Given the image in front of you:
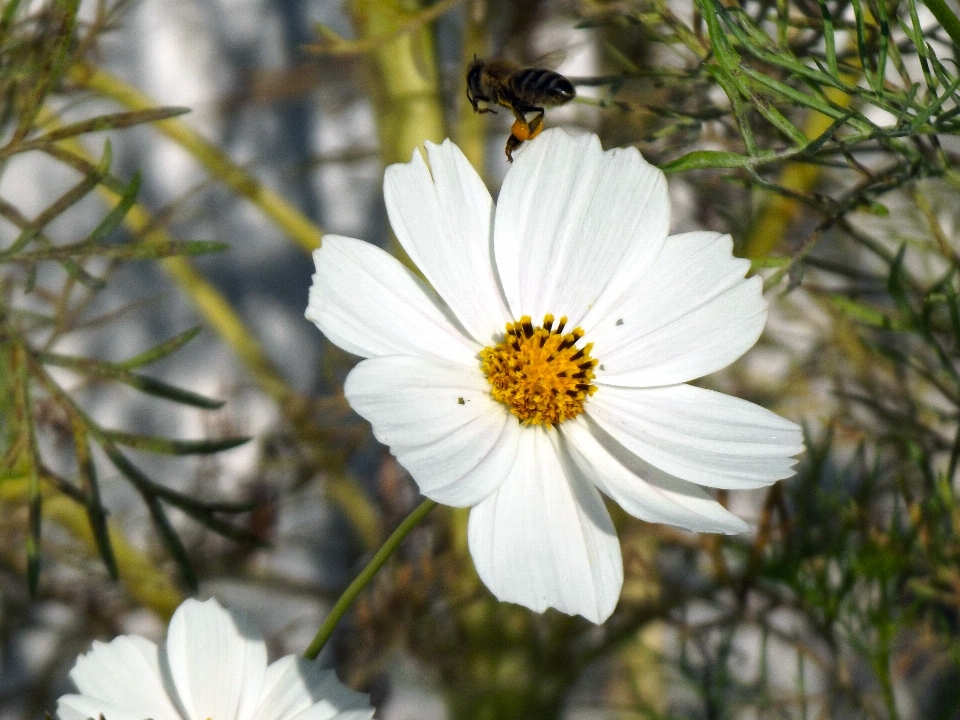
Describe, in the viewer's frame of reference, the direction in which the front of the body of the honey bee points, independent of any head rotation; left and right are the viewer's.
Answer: facing to the left of the viewer

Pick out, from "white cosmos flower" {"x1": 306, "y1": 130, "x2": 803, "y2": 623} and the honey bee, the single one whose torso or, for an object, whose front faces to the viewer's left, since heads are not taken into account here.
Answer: the honey bee

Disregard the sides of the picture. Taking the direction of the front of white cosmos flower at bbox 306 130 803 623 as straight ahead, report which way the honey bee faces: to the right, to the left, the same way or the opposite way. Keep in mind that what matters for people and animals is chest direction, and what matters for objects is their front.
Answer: to the right

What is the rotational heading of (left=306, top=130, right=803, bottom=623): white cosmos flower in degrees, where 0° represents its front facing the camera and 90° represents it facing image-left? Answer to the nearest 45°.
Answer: approximately 0°

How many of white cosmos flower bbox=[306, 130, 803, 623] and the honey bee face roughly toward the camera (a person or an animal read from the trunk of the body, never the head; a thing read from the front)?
1
